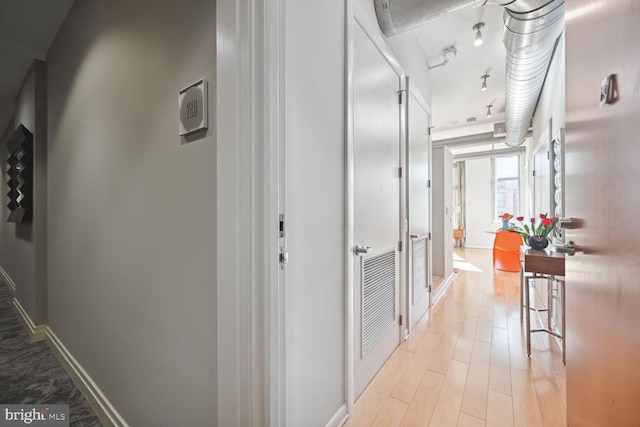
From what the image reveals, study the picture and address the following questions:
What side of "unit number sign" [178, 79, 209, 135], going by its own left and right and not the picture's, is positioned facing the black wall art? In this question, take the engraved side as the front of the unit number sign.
right
